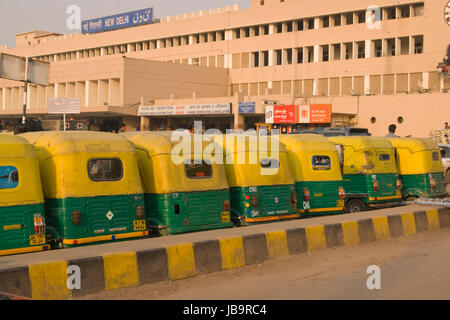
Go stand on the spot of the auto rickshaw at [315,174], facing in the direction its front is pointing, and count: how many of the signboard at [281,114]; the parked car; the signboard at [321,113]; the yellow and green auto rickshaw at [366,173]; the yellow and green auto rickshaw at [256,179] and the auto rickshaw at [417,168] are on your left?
1

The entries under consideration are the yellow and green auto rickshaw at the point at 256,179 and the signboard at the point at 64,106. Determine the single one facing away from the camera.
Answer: the yellow and green auto rickshaw

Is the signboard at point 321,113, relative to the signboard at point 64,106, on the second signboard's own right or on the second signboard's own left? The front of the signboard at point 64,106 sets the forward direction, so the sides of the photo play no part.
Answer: on the second signboard's own left

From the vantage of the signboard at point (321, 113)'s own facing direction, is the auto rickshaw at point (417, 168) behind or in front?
in front

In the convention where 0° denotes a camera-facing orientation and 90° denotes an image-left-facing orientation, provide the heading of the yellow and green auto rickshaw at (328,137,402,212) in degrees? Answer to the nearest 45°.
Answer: approximately 135°

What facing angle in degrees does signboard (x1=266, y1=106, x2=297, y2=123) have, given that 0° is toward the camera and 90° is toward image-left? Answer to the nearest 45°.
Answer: approximately 0°

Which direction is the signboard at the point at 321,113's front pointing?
toward the camera

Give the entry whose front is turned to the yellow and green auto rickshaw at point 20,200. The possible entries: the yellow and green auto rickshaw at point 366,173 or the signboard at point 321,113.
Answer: the signboard

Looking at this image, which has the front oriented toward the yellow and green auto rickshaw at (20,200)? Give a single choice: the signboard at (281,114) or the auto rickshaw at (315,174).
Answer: the signboard

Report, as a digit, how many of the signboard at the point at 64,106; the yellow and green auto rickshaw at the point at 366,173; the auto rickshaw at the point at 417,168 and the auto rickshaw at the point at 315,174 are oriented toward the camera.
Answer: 1

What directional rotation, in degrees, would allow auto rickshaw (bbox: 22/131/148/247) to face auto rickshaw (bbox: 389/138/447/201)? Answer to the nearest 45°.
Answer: approximately 90° to its right

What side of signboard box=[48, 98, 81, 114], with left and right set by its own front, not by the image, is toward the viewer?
front
